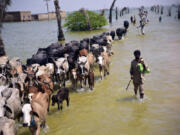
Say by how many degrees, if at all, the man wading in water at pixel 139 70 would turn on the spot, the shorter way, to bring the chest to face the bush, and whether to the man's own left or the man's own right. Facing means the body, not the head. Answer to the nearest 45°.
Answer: approximately 180°

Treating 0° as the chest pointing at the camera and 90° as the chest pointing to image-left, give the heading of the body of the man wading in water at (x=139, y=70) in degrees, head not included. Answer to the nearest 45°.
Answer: approximately 0°
